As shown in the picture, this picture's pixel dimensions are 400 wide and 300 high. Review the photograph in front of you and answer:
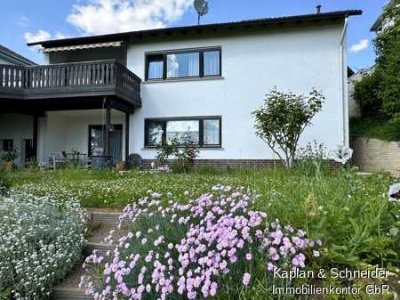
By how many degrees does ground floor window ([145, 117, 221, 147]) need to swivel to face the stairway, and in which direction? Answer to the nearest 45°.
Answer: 0° — it already faces it

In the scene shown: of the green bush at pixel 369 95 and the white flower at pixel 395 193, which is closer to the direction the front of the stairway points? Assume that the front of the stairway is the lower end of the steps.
the white flower

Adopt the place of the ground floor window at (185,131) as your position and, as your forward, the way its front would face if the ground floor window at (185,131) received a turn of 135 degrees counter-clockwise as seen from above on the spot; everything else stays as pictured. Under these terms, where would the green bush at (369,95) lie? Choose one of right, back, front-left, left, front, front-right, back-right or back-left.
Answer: front-right

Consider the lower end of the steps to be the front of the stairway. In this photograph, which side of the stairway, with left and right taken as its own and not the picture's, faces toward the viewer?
front

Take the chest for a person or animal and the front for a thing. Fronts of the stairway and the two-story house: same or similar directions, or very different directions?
same or similar directions

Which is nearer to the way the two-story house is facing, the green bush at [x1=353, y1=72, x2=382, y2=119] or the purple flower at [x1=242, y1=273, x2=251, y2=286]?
the purple flower

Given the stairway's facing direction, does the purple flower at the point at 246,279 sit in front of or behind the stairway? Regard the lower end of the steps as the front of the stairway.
in front

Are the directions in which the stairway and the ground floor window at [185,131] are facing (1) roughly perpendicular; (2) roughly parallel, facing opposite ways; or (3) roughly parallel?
roughly parallel

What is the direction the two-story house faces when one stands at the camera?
facing the viewer

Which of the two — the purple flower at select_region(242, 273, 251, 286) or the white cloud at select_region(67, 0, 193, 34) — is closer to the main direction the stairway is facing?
the purple flower

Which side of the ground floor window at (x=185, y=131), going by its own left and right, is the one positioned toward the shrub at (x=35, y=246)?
front

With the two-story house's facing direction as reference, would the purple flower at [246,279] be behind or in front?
in front

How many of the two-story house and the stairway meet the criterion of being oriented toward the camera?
2

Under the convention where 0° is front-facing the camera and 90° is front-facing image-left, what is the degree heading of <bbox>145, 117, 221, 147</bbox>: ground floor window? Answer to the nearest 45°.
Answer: approximately 0°
